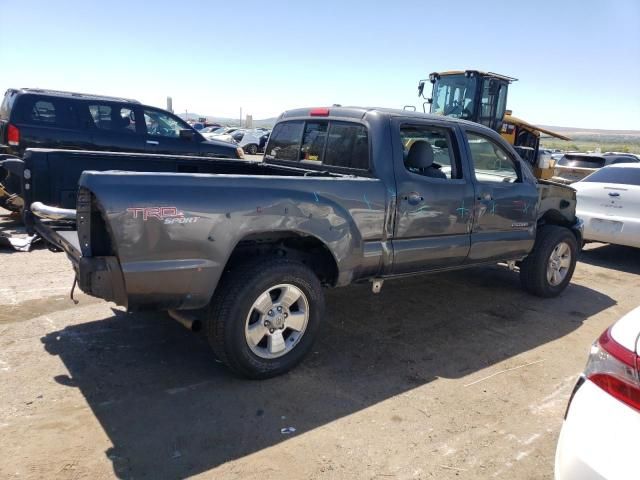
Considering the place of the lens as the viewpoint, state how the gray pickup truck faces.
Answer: facing away from the viewer and to the right of the viewer

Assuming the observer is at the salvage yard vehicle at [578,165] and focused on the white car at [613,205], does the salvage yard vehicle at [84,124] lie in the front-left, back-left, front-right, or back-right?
front-right

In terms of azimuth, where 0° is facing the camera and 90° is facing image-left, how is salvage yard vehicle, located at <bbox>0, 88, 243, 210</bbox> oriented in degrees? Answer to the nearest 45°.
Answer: approximately 270°

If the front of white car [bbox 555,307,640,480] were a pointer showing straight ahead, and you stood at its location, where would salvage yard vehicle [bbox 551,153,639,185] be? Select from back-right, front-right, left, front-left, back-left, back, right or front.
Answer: front-left

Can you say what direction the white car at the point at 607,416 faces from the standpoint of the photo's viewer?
facing away from the viewer and to the right of the viewer

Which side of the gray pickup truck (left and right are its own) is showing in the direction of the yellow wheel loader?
front

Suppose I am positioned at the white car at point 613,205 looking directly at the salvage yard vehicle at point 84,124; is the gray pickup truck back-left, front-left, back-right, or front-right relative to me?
front-left

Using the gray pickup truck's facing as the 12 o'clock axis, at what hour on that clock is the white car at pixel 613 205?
The white car is roughly at 12 o'clock from the gray pickup truck.

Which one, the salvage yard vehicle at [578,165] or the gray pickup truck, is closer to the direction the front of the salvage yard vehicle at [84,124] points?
the salvage yard vehicle
